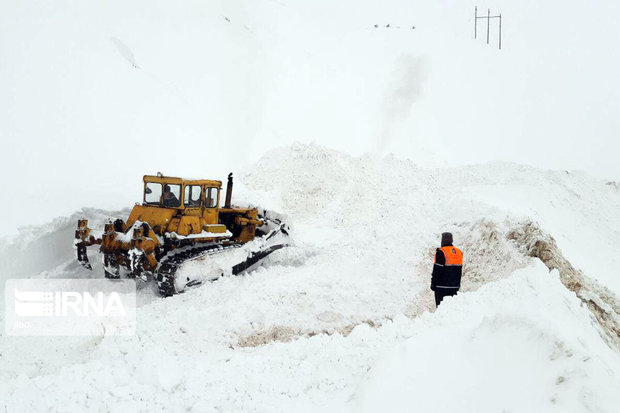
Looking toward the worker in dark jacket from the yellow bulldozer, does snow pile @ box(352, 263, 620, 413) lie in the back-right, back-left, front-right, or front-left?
front-right

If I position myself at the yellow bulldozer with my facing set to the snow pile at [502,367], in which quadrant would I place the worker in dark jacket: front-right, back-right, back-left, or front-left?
front-left

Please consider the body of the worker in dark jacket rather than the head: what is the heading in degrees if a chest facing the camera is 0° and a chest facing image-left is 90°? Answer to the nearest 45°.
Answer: approximately 135°

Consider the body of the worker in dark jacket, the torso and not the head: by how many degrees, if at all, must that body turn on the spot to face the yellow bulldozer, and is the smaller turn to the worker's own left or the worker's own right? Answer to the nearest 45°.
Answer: approximately 45° to the worker's own left

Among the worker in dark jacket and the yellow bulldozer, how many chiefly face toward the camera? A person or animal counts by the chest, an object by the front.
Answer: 0

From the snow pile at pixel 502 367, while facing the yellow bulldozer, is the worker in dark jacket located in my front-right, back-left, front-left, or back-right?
front-right

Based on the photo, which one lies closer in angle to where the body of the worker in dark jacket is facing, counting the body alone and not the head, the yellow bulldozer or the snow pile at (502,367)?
the yellow bulldozer
